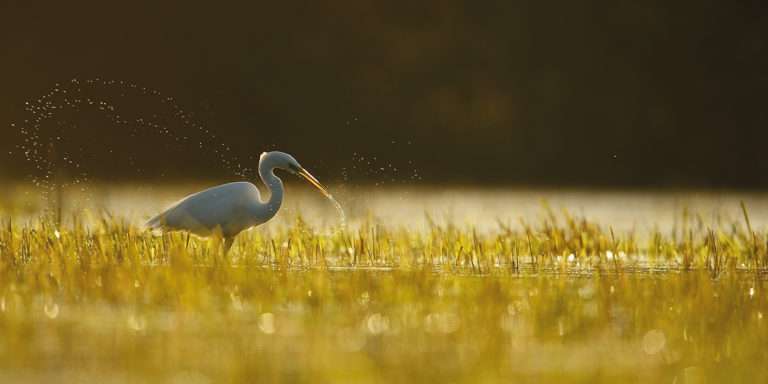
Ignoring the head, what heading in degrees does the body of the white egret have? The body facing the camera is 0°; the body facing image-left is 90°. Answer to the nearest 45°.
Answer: approximately 270°
